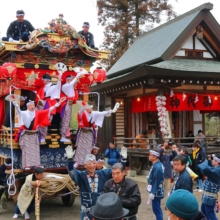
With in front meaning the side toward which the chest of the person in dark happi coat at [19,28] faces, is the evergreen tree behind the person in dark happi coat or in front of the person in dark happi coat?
behind

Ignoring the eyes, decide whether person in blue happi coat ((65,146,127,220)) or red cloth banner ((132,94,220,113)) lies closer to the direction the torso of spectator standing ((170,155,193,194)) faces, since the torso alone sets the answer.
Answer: the person in blue happi coat

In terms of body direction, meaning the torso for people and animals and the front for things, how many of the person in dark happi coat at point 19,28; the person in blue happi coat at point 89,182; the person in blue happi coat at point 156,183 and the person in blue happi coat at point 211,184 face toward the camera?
2

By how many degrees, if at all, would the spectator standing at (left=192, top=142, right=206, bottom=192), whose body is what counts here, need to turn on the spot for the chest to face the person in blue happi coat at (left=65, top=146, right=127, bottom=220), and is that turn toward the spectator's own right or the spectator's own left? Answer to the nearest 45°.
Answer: approximately 45° to the spectator's own left

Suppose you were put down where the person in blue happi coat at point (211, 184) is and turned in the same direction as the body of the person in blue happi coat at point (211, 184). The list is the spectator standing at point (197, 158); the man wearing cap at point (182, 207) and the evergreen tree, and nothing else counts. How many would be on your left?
1

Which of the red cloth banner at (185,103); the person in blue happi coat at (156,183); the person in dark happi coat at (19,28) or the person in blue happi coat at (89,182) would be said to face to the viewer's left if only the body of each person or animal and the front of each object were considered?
the person in blue happi coat at (156,183)

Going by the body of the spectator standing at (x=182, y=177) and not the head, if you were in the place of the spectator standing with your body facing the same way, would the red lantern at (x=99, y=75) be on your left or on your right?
on your right

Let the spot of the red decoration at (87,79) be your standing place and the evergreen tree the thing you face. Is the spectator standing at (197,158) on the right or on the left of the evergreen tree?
right

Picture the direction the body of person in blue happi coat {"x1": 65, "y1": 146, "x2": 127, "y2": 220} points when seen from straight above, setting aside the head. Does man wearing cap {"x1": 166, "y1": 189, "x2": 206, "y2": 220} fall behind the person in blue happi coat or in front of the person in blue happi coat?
in front

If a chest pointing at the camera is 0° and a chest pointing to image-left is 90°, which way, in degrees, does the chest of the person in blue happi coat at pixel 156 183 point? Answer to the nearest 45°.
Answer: approximately 90°

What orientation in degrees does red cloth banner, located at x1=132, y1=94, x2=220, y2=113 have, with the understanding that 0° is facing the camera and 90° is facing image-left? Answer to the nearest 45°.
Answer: approximately 0°

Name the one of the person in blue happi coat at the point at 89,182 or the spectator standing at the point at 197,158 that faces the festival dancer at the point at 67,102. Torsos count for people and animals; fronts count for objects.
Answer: the spectator standing

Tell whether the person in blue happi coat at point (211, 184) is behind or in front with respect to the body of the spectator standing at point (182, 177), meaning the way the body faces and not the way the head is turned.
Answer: behind

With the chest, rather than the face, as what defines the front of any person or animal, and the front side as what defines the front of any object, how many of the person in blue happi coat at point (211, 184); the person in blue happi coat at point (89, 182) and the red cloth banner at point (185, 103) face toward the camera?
2

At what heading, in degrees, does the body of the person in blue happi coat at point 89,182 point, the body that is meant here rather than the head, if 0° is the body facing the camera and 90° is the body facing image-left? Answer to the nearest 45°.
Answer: approximately 0°

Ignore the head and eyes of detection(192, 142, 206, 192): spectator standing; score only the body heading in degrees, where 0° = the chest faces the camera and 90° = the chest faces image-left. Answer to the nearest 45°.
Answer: approximately 45°

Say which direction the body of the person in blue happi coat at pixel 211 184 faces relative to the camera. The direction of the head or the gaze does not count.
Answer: to the viewer's left
